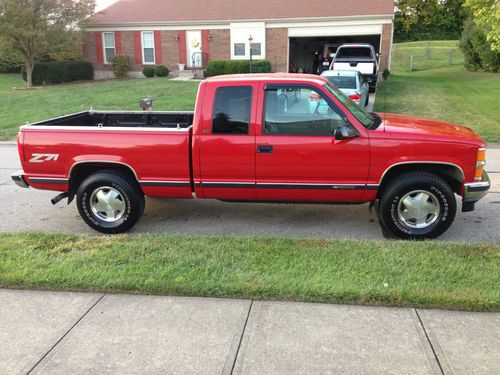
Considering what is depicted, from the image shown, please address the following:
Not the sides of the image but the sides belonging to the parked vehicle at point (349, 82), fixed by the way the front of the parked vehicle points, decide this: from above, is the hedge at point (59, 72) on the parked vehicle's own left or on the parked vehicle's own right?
on the parked vehicle's own left

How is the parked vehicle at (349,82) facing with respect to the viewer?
away from the camera

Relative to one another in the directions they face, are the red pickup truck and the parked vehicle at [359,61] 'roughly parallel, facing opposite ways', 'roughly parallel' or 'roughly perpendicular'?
roughly perpendicular

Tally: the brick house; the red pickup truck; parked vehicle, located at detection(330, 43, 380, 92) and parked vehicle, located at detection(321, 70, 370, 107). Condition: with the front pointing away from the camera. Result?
2

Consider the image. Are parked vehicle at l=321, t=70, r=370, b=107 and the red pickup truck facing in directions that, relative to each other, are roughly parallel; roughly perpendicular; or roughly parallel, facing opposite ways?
roughly perpendicular

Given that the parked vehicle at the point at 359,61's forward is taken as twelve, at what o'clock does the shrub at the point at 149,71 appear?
The shrub is roughly at 10 o'clock from the parked vehicle.

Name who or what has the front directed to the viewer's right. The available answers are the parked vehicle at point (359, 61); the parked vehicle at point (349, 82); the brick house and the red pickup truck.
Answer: the red pickup truck

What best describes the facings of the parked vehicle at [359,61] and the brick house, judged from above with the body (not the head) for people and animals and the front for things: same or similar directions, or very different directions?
very different directions

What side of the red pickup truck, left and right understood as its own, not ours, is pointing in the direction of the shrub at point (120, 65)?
left

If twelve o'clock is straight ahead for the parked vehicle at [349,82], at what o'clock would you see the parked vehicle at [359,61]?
the parked vehicle at [359,61] is roughly at 12 o'clock from the parked vehicle at [349,82].

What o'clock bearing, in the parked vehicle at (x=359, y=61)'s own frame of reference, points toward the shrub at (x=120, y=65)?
The shrub is roughly at 10 o'clock from the parked vehicle.

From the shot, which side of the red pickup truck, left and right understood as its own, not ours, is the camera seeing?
right

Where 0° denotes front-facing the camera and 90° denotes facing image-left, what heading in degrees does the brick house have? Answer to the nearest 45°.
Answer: approximately 0°

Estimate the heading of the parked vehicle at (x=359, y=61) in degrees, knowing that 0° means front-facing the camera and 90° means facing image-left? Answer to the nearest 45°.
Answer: approximately 180°
